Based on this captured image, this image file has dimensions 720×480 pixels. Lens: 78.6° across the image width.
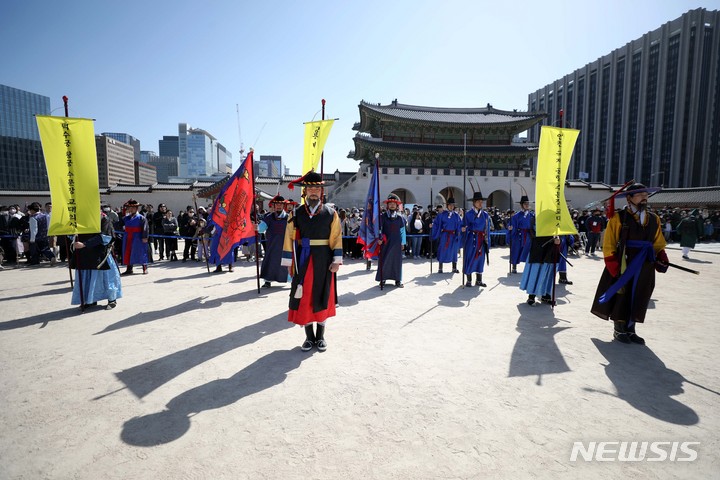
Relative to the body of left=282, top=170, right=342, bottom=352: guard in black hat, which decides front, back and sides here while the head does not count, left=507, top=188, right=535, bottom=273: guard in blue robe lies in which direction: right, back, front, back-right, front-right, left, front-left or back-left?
back-left

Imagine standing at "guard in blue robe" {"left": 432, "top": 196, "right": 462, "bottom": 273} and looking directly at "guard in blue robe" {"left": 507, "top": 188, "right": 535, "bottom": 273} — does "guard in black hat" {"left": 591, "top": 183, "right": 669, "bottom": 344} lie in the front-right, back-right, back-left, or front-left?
front-right

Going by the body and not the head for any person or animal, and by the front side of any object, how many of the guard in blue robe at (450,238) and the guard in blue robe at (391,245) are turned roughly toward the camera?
2

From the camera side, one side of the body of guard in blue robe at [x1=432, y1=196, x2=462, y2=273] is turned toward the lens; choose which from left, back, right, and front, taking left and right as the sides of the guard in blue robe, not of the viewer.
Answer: front

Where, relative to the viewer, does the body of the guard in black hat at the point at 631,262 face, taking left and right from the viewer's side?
facing the viewer and to the right of the viewer

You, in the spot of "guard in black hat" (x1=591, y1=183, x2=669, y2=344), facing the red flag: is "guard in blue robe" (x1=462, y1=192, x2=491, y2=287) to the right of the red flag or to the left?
right

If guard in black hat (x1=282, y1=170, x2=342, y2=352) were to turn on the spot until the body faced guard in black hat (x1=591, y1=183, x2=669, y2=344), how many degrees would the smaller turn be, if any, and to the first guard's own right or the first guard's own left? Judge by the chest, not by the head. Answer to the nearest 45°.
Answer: approximately 90° to the first guard's own left

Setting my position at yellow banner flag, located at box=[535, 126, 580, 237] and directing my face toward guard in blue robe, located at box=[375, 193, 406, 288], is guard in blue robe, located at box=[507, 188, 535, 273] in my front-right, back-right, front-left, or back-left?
front-right

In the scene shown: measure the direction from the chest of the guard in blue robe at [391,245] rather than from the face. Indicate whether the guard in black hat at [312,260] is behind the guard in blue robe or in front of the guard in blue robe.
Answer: in front

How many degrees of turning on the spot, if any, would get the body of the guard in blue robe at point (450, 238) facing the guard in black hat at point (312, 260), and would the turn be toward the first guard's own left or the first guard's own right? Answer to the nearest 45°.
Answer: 0° — they already face them

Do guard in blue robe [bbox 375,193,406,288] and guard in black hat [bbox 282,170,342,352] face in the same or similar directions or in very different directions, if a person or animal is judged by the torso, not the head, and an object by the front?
same or similar directions

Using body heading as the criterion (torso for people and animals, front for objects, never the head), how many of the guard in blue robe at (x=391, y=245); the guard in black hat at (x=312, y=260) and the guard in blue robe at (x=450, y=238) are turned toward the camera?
3

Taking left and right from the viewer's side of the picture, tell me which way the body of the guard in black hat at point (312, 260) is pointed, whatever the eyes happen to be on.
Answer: facing the viewer

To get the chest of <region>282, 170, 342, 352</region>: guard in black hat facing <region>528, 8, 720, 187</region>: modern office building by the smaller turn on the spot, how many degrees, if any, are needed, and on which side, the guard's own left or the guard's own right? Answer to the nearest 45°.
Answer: approximately 135° to the guard's own left

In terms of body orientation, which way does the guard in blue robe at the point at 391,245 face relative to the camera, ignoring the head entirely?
toward the camera

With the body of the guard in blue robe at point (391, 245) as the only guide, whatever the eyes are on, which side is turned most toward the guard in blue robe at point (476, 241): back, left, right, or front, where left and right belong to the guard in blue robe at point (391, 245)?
left

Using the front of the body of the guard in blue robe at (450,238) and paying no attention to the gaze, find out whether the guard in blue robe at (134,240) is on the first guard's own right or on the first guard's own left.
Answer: on the first guard's own right

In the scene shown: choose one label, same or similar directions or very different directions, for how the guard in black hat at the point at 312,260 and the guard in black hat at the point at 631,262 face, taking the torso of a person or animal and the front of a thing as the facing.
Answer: same or similar directions
